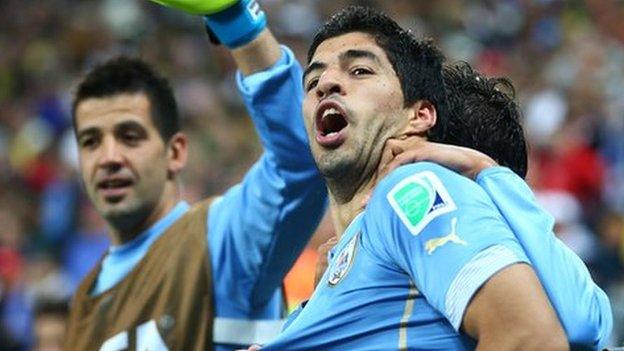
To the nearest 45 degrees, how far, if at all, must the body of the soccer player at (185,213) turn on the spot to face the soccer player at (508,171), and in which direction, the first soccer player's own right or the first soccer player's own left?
approximately 90° to the first soccer player's own left

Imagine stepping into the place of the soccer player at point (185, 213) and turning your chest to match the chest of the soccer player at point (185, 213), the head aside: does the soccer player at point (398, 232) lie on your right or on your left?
on your left

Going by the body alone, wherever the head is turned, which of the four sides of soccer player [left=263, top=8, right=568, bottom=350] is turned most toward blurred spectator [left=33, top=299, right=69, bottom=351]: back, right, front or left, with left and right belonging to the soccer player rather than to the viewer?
right

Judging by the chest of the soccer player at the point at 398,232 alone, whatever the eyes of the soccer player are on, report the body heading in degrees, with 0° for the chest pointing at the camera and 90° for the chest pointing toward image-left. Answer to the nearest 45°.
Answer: approximately 45°

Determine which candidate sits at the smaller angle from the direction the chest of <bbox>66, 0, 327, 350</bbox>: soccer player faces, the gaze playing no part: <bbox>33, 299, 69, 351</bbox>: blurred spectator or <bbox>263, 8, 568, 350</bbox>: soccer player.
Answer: the soccer player

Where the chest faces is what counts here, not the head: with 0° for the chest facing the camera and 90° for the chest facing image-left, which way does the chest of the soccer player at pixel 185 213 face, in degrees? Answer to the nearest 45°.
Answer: approximately 45°

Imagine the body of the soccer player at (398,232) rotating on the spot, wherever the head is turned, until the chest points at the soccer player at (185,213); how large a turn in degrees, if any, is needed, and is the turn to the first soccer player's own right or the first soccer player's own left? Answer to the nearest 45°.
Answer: approximately 90° to the first soccer player's own right
